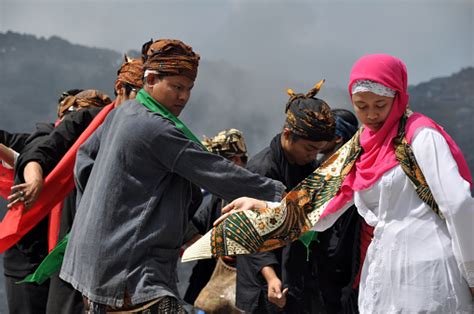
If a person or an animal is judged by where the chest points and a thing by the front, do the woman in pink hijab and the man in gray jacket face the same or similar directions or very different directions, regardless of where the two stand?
very different directions

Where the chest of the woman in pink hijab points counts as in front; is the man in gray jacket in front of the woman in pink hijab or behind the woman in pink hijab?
in front

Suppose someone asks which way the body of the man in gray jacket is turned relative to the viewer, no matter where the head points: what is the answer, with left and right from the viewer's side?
facing away from the viewer and to the right of the viewer

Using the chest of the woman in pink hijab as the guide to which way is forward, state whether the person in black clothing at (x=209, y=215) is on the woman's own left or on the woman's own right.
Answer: on the woman's own right

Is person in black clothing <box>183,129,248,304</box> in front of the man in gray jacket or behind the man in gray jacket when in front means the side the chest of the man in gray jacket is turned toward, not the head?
in front

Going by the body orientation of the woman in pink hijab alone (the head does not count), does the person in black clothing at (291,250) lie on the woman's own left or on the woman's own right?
on the woman's own right

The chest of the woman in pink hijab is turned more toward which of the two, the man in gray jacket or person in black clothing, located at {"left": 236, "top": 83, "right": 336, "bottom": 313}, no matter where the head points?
the man in gray jacket
